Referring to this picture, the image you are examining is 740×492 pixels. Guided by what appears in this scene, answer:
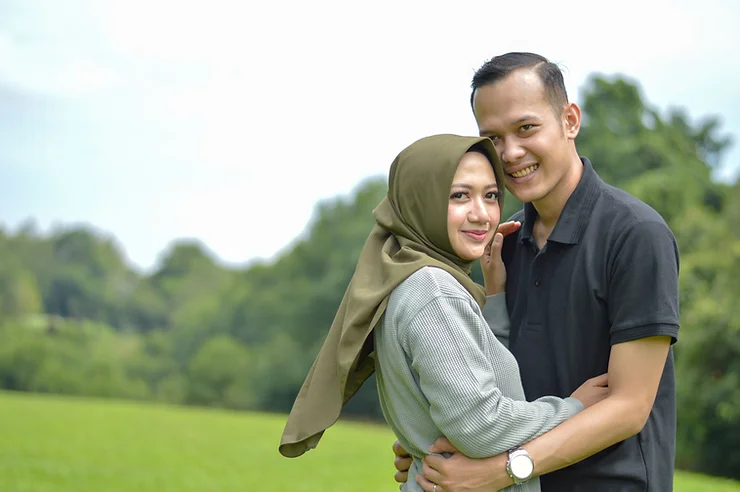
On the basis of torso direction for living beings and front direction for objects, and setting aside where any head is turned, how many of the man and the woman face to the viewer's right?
1

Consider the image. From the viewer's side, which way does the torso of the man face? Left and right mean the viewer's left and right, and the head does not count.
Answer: facing the viewer and to the left of the viewer

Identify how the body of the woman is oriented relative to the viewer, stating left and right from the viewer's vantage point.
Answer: facing to the right of the viewer
